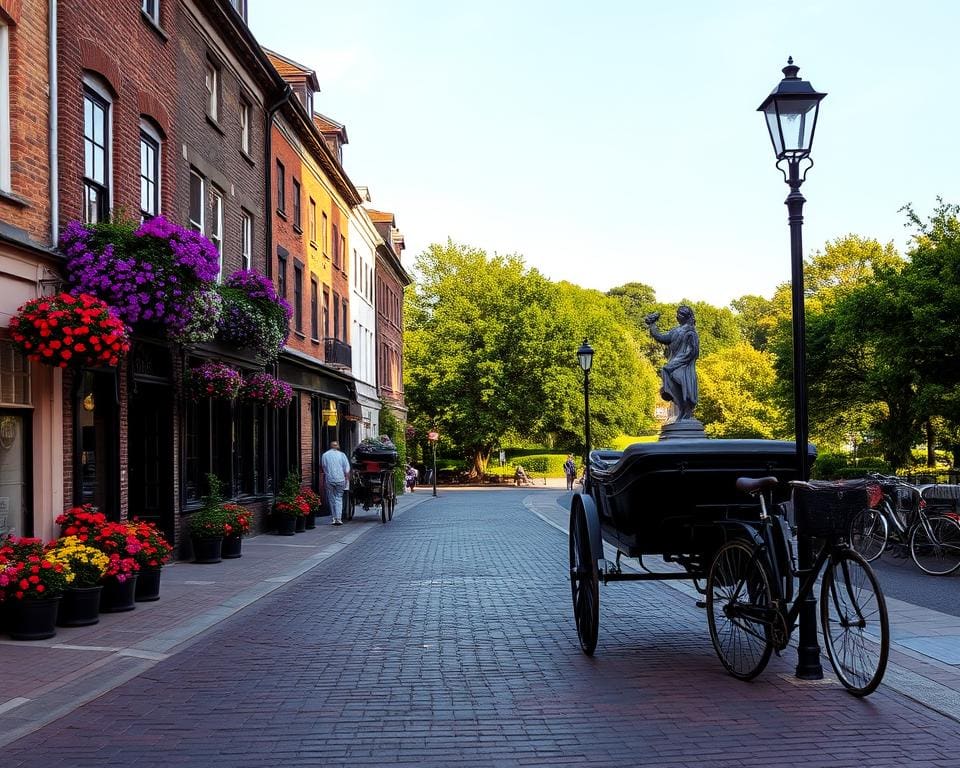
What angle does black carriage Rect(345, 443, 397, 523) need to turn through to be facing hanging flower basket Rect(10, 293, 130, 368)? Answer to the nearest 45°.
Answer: approximately 180°

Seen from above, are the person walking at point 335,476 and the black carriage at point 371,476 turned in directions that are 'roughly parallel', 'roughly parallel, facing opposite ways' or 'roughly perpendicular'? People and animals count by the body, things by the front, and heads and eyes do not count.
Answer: roughly parallel

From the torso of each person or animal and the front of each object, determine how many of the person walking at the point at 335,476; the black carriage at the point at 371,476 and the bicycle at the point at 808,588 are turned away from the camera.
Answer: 2

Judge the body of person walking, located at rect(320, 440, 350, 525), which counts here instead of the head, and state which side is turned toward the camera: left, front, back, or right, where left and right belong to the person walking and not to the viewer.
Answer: back

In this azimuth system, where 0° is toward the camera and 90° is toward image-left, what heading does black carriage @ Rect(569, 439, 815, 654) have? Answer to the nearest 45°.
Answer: approximately 180°

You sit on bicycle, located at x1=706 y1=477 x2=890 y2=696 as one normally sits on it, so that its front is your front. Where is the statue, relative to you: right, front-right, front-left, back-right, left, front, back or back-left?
back-left

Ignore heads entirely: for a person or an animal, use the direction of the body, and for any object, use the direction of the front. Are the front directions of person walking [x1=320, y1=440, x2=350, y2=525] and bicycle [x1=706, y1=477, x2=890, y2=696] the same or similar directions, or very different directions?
very different directions

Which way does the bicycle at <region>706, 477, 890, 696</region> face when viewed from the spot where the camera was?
facing the viewer and to the right of the viewer

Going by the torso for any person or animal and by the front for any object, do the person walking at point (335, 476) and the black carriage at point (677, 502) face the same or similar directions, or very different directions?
same or similar directions

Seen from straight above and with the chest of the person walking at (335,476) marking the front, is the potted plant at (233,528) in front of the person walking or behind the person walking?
behind

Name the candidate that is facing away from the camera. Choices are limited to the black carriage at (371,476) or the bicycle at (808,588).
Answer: the black carriage

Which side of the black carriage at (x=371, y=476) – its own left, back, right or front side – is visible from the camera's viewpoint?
back
